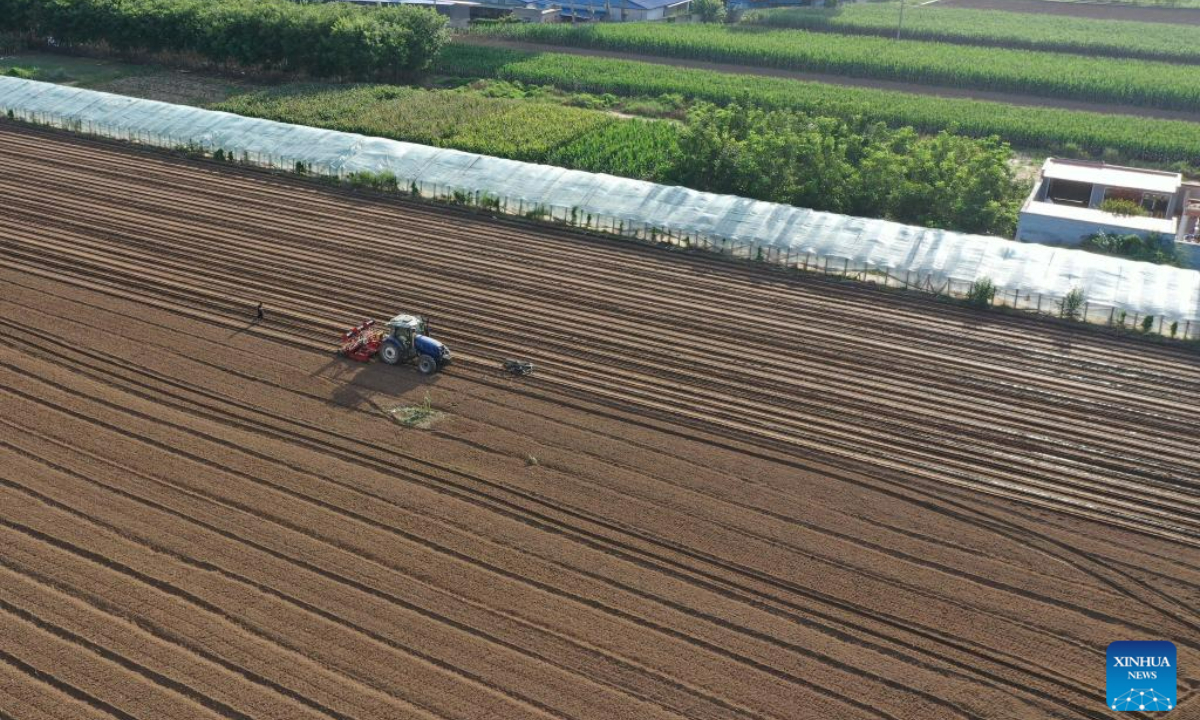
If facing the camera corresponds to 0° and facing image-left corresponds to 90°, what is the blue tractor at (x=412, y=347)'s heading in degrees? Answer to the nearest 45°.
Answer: approximately 315°

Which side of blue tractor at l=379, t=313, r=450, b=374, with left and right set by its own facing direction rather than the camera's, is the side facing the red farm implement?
back

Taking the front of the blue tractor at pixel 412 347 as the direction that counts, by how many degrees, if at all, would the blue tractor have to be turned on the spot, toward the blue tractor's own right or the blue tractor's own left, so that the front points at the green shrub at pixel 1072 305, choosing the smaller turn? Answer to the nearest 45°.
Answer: approximately 45° to the blue tractor's own left

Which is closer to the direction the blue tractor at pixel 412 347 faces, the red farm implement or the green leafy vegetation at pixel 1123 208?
the green leafy vegetation

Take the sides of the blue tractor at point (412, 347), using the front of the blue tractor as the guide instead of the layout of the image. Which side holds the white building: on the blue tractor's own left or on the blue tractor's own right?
on the blue tractor's own left

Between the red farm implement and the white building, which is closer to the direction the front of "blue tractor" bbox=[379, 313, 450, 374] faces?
the white building

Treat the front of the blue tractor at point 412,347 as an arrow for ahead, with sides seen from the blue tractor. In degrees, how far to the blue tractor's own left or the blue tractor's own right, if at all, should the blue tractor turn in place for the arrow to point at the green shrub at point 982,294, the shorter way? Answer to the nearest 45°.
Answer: approximately 45° to the blue tractor's own left
